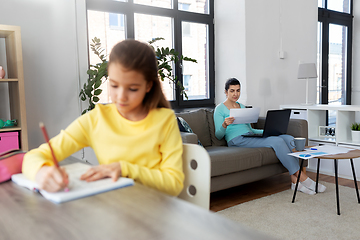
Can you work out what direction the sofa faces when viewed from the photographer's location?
facing the viewer and to the right of the viewer

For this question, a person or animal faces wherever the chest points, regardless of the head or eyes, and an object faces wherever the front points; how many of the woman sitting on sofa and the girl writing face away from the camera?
0

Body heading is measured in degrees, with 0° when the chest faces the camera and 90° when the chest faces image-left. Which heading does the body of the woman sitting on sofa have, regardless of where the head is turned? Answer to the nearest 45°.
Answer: approximately 315°

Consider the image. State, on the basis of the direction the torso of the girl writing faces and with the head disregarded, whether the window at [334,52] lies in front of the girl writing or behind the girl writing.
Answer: behind

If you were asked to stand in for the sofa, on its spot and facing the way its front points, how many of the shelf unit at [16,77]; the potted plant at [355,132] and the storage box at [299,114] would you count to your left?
2

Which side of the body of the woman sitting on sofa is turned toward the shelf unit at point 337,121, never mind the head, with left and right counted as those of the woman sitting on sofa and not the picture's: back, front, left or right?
left

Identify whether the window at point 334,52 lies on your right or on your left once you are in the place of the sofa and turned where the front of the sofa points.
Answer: on your left

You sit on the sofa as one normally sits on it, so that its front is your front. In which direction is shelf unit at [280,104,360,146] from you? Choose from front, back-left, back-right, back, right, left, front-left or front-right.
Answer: left

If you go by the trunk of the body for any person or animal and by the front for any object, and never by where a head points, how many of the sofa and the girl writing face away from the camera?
0

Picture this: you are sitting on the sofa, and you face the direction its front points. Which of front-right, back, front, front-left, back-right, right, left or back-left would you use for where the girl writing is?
front-right

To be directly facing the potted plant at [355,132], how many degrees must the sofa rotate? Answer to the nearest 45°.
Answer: approximately 90° to its left

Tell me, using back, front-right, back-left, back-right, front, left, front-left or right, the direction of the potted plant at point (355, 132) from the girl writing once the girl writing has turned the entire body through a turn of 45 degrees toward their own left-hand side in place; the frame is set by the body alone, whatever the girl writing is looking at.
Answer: back-left
